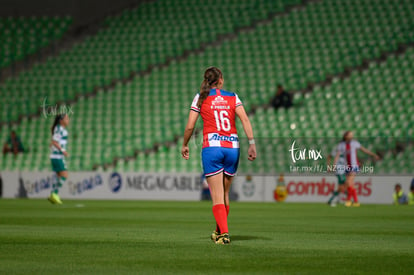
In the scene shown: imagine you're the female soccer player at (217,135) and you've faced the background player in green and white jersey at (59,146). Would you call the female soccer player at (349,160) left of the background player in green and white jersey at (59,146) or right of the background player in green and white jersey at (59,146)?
right

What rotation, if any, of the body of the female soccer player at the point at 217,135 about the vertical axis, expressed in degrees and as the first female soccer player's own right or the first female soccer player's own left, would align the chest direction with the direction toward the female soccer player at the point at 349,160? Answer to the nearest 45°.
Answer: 0° — they already face them

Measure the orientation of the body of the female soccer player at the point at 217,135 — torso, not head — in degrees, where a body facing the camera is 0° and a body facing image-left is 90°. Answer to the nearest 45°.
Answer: approximately 180°

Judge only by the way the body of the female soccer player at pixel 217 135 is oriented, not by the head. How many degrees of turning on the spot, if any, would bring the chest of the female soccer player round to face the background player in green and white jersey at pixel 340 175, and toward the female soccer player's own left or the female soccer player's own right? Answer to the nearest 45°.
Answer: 0° — they already face them

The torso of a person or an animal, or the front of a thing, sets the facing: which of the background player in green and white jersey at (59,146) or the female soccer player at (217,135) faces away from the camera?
the female soccer player

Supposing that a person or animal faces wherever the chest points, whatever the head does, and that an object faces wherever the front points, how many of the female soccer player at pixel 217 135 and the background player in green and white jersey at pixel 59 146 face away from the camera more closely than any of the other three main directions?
1
